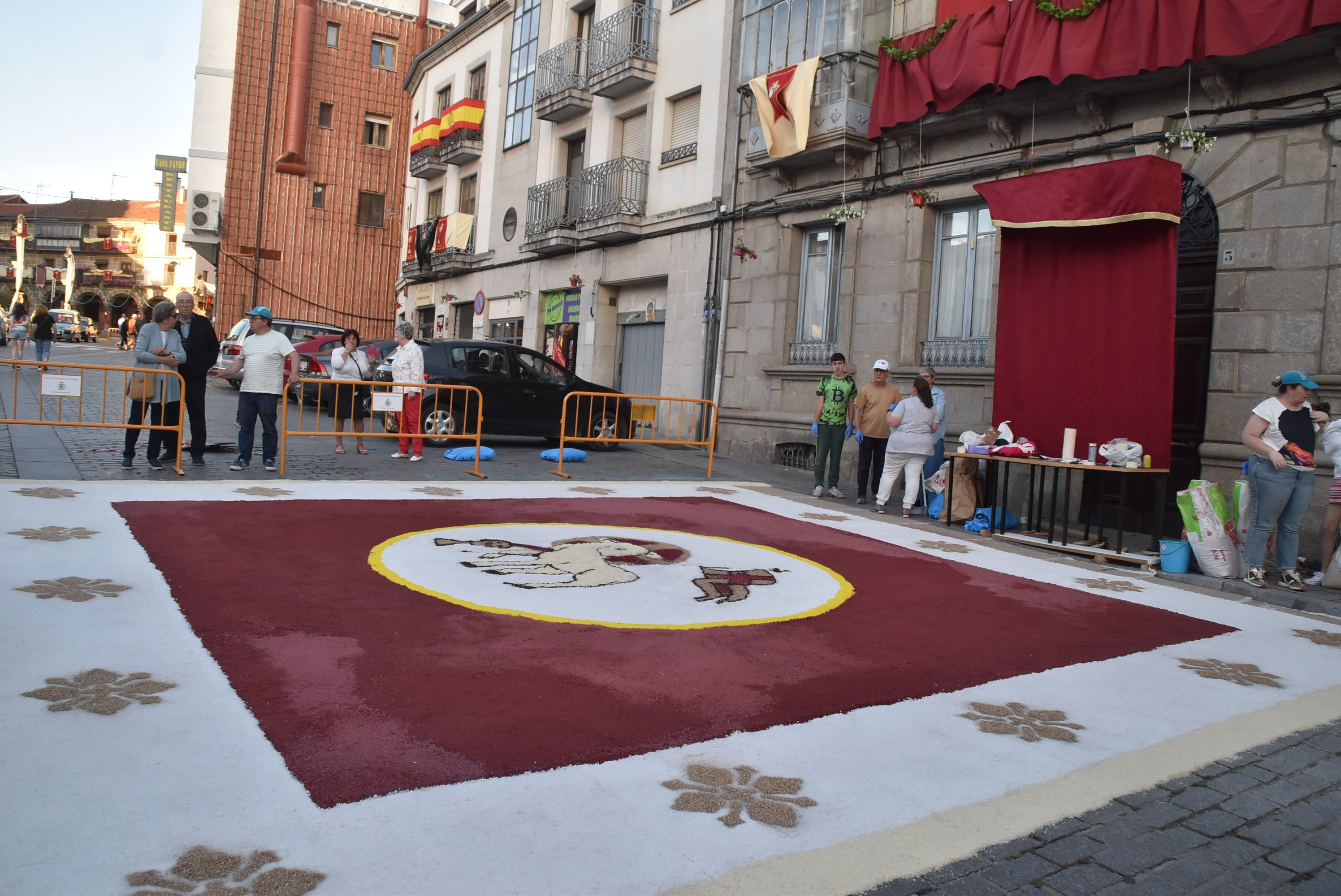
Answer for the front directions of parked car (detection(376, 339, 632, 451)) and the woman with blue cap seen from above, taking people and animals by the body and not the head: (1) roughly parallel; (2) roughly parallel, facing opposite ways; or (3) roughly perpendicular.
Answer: roughly perpendicular

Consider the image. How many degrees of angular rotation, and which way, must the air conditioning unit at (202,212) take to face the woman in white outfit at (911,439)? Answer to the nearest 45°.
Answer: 0° — it already faces them

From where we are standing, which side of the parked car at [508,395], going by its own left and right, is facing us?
right

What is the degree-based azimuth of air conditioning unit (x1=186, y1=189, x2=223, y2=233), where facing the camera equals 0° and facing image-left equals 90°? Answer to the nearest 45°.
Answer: approximately 0°

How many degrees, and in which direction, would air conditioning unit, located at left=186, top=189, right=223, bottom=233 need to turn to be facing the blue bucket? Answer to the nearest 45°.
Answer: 0° — it already faces it

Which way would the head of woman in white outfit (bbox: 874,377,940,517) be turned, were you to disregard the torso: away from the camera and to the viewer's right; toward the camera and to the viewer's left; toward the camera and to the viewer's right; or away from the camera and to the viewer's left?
away from the camera and to the viewer's left
